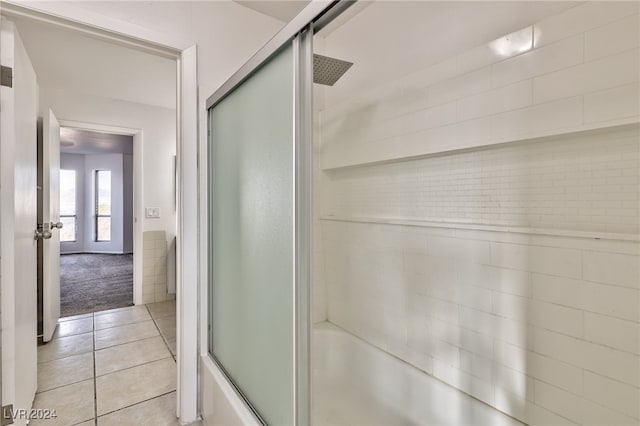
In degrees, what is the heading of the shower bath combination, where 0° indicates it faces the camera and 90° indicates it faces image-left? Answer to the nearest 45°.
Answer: approximately 45°

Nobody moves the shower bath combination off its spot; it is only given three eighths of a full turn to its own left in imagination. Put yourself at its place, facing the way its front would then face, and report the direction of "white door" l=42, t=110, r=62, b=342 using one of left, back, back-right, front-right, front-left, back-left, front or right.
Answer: back

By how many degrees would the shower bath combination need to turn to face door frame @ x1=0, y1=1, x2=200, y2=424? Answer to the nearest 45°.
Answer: approximately 45° to its right
